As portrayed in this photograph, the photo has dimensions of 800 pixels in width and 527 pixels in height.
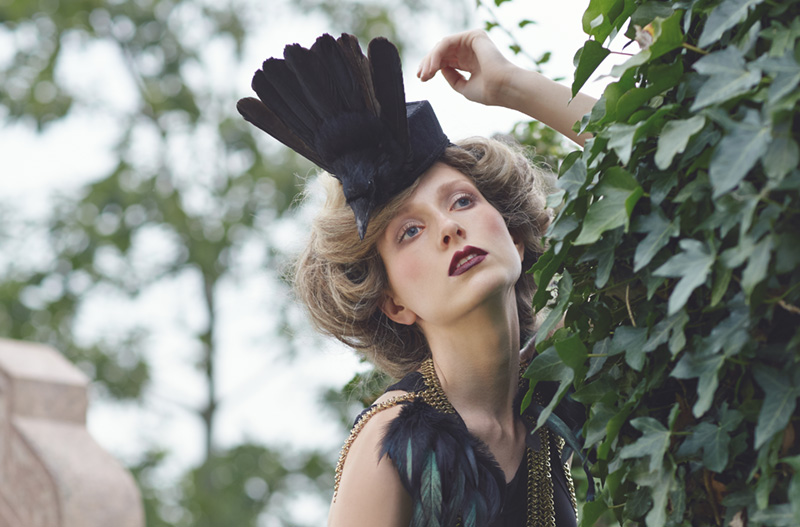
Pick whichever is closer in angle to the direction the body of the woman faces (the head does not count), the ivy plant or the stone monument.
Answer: the ivy plant

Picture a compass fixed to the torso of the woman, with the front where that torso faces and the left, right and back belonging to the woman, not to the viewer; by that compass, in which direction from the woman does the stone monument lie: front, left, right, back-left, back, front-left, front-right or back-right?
back

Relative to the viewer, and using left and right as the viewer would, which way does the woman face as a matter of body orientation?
facing the viewer and to the right of the viewer
